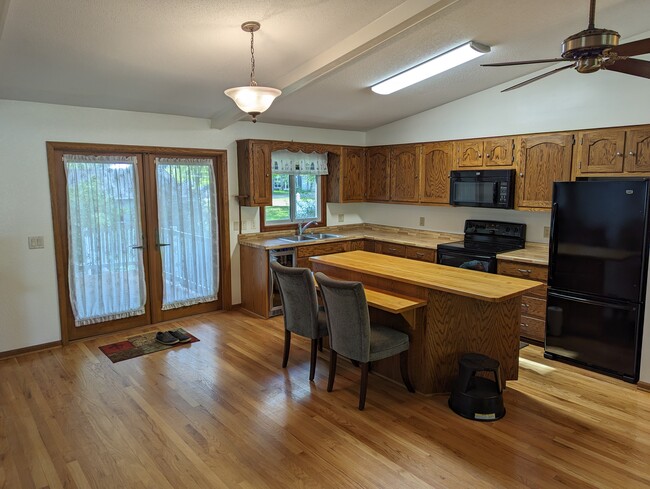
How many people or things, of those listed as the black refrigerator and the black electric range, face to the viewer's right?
0

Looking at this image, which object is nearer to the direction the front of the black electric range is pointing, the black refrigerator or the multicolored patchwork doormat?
the multicolored patchwork doormat

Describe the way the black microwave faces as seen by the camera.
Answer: facing the viewer and to the left of the viewer

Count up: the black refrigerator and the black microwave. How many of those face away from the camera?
0

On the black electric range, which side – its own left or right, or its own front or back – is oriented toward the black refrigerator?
left

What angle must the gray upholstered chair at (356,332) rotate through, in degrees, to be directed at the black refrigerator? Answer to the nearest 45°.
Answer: approximately 45° to its right

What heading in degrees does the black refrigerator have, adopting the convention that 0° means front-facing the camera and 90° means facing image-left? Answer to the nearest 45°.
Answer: approximately 45°

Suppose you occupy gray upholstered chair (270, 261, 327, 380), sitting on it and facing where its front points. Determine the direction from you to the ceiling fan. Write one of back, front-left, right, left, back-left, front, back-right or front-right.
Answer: right

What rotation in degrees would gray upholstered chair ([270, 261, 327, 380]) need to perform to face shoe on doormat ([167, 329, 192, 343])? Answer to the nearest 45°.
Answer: approximately 90° to its left

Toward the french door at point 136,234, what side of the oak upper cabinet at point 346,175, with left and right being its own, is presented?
right

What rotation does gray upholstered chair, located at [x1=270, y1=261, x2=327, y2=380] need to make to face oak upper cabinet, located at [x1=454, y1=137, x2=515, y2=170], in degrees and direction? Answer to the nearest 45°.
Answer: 0° — it already faces it

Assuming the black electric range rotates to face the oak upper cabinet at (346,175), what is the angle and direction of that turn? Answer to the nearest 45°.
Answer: approximately 90° to its right

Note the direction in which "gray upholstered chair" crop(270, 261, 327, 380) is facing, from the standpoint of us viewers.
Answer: facing away from the viewer and to the right of the viewer

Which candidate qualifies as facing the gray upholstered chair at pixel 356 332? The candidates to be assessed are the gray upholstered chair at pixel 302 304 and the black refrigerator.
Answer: the black refrigerator

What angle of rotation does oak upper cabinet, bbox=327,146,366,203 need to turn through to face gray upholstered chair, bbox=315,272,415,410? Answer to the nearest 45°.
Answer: approximately 45° to its right

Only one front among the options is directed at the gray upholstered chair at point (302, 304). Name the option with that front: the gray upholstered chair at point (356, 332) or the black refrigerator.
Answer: the black refrigerator

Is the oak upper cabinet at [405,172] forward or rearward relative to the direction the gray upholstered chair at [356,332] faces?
forward
